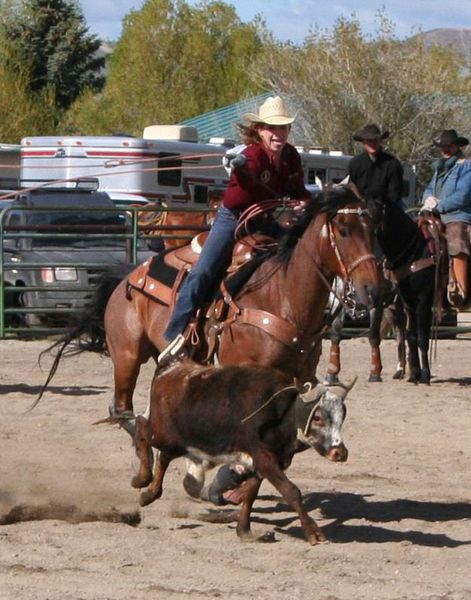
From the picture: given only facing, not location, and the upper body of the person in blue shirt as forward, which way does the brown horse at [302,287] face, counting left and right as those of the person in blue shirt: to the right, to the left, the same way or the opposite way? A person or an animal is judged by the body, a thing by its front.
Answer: to the left

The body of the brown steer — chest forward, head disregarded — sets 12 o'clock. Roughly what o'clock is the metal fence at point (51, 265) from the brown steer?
The metal fence is roughly at 7 o'clock from the brown steer.

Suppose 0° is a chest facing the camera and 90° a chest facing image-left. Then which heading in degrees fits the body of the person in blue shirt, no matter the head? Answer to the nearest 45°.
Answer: approximately 45°

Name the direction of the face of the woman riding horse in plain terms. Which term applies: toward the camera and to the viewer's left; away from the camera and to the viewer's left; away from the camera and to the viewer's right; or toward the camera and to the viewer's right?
toward the camera and to the viewer's right

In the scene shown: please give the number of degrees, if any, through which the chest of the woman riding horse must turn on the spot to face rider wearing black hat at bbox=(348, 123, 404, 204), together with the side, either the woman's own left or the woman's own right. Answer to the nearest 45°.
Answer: approximately 135° to the woman's own left

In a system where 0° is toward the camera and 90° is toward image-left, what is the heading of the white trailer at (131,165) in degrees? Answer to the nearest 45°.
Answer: approximately 45°

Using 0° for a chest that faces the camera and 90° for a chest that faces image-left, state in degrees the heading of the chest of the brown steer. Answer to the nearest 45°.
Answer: approximately 315°

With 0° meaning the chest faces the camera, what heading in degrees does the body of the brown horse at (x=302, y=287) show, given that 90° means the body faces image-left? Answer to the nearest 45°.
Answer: approximately 315°

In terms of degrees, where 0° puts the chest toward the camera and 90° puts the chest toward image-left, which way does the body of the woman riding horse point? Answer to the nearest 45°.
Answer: approximately 315°

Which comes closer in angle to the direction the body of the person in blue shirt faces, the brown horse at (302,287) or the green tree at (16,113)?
the brown horse

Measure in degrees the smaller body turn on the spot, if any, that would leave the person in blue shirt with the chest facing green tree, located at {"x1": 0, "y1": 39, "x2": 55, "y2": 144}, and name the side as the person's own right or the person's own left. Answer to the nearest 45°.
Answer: approximately 90° to the person's own right

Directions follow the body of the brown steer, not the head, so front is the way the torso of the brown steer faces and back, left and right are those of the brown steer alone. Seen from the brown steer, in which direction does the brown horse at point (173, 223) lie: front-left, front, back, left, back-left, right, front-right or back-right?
back-left

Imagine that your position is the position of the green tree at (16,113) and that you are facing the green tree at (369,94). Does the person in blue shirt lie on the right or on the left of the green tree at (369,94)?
right
